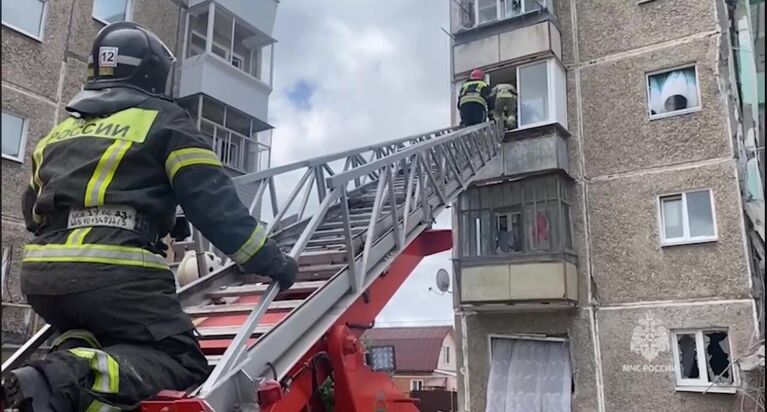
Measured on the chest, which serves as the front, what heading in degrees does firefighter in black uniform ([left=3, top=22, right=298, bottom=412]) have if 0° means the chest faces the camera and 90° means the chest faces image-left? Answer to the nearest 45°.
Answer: approximately 225°

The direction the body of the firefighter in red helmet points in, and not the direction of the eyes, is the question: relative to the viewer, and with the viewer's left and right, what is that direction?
facing away from the viewer and to the right of the viewer

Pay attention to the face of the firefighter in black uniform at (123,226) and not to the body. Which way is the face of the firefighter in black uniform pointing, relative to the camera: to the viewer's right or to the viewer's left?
to the viewer's right

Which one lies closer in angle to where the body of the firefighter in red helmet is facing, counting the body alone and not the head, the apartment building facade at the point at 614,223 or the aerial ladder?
the apartment building facade

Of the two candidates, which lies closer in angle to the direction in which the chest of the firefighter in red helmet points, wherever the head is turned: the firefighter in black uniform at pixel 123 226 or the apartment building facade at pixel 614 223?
the apartment building facade
